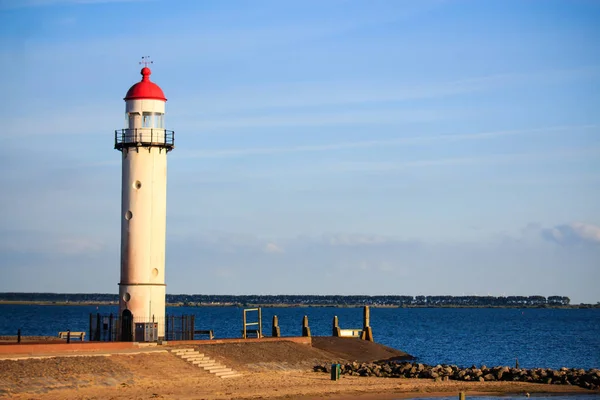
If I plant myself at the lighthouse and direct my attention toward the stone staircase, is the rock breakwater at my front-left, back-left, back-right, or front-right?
front-left

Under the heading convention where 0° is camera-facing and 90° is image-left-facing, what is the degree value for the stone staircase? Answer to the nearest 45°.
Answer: approximately 315°

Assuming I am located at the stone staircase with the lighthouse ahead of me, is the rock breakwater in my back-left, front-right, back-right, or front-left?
back-right

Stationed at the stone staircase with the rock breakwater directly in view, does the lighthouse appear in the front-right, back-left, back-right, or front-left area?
back-left

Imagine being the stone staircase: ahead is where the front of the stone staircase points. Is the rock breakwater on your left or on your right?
on your left
